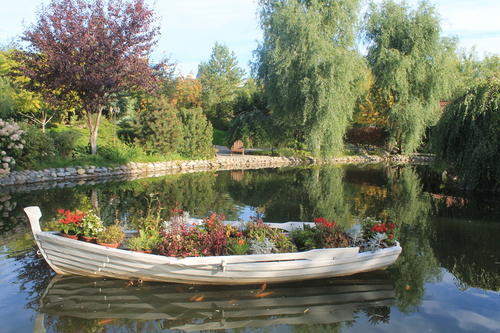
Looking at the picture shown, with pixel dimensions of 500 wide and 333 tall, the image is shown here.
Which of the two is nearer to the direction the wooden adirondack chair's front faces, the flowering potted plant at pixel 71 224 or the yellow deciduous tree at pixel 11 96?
the flowering potted plant

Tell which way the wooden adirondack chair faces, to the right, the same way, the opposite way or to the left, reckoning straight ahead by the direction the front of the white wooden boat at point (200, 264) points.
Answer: to the left

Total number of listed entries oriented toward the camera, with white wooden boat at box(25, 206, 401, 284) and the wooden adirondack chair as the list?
1

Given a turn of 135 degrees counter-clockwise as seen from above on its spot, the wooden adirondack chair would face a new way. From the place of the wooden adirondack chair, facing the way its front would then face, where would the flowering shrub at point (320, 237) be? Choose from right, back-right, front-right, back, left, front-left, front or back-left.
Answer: back-right

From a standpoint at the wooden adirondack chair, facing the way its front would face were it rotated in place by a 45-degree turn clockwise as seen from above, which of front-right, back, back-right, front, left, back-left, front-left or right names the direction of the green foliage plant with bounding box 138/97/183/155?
front

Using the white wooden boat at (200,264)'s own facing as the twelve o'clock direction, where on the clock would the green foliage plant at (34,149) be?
The green foliage plant is roughly at 2 o'clock from the white wooden boat.

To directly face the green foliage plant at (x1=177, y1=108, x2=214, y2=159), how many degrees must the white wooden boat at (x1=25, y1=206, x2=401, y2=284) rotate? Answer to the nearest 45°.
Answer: approximately 90° to its right

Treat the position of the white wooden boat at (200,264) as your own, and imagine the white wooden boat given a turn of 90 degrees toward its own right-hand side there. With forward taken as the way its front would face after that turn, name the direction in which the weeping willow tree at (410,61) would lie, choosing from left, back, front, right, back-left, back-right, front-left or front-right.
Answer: front-right

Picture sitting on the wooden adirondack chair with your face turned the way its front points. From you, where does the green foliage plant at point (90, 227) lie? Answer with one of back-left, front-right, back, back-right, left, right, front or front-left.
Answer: front

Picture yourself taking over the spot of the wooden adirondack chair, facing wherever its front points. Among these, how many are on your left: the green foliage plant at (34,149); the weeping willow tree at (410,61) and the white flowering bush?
1

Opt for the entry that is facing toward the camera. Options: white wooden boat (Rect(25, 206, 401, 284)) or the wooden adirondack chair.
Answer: the wooden adirondack chair

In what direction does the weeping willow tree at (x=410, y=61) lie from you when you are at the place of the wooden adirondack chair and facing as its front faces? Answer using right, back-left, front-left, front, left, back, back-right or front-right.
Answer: left

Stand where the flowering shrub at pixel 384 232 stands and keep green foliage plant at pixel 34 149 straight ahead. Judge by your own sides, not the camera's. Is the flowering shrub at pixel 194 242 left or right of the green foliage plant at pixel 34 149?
left

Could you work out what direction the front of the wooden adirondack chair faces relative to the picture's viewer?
facing the viewer

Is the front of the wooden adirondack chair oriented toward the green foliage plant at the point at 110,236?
yes

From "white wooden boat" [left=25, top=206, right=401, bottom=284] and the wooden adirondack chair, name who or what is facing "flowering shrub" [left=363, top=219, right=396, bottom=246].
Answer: the wooden adirondack chair

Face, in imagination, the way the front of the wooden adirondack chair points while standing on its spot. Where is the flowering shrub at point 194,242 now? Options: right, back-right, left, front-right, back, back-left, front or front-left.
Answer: front

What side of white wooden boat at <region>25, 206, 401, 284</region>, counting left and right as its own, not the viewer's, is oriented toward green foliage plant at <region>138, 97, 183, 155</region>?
right

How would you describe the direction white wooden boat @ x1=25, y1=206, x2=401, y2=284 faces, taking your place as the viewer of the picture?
facing to the left of the viewer

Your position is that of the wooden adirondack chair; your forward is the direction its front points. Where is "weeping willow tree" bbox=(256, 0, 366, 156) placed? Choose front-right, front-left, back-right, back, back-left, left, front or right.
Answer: front-left
